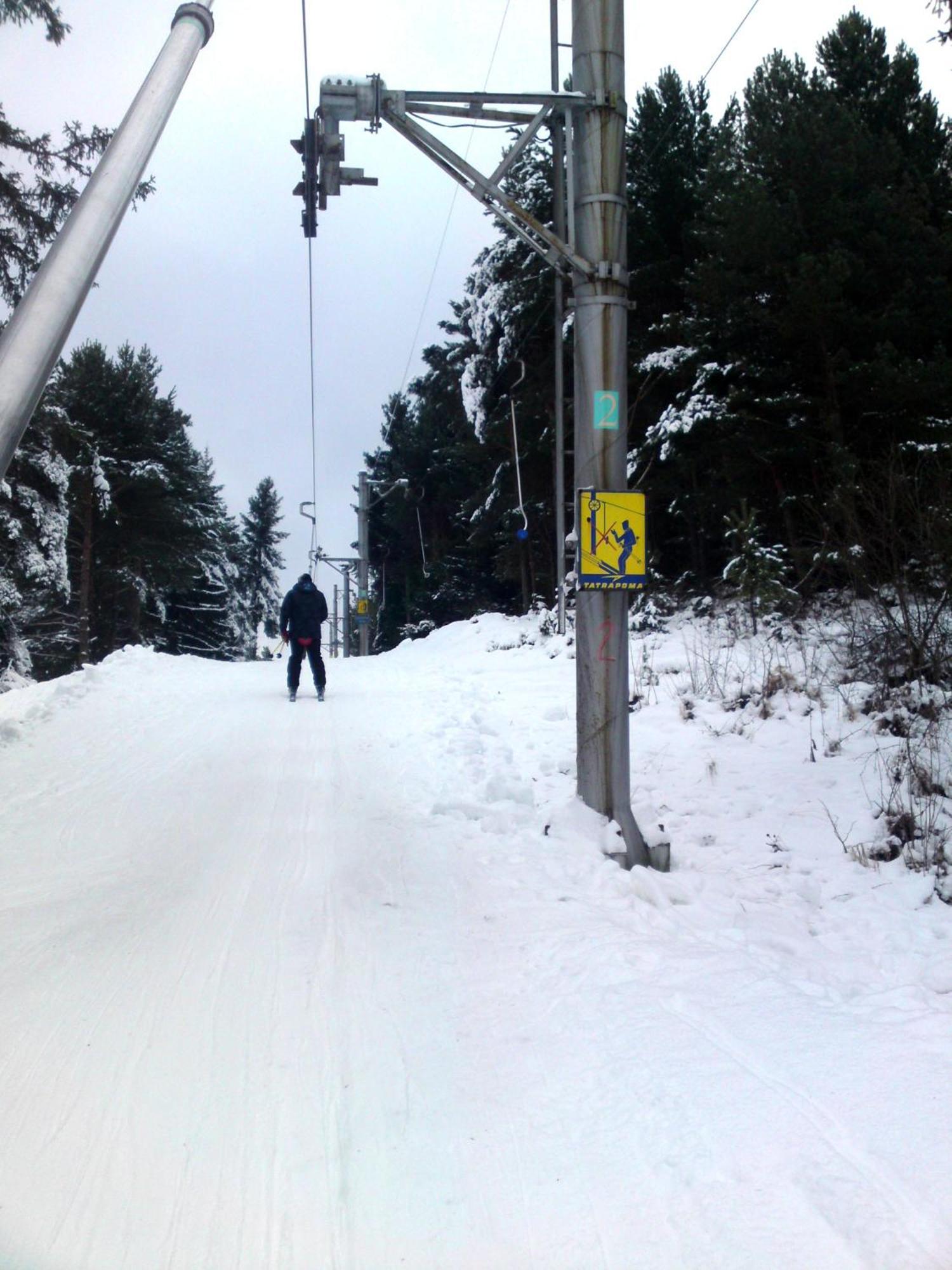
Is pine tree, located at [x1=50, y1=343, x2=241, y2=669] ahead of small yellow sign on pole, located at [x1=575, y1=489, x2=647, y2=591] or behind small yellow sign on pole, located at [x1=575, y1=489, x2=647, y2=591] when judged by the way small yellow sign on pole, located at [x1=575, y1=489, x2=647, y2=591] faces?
behind

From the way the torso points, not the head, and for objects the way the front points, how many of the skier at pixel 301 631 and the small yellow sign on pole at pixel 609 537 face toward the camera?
1

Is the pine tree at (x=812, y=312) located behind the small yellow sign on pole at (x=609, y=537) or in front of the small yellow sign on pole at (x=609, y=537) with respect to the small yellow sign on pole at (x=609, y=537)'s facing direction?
behind

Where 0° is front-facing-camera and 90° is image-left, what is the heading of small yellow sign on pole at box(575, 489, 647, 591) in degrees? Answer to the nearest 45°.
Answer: approximately 0°

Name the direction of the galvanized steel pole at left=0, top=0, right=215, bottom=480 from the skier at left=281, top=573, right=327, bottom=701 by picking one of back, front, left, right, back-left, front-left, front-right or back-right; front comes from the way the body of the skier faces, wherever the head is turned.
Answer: back

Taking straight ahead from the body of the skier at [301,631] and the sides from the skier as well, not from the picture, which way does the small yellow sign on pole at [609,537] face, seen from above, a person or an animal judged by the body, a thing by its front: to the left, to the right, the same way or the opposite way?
the opposite way

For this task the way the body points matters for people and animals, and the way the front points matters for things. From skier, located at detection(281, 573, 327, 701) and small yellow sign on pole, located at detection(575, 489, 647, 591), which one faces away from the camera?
the skier

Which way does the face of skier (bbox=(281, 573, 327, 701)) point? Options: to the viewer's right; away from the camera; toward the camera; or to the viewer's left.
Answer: away from the camera

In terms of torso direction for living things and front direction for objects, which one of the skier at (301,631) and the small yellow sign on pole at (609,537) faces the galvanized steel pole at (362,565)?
the skier

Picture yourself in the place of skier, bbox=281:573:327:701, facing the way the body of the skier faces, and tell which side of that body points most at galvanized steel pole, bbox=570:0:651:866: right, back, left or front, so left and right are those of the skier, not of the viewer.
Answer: back

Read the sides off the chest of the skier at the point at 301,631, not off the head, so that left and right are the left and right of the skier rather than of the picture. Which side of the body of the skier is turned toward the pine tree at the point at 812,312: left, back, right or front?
right

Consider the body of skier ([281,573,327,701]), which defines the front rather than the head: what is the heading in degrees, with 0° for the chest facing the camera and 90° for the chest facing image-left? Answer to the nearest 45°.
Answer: approximately 180°

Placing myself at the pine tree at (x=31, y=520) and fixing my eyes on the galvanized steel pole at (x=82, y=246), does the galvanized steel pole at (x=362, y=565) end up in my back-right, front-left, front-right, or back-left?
back-left

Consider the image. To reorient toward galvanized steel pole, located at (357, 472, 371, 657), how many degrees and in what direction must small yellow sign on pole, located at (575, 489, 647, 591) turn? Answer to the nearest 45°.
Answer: approximately 180°
